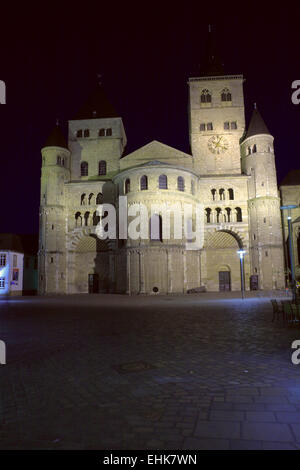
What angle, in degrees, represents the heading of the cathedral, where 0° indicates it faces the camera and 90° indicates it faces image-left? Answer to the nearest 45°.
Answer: approximately 0°
